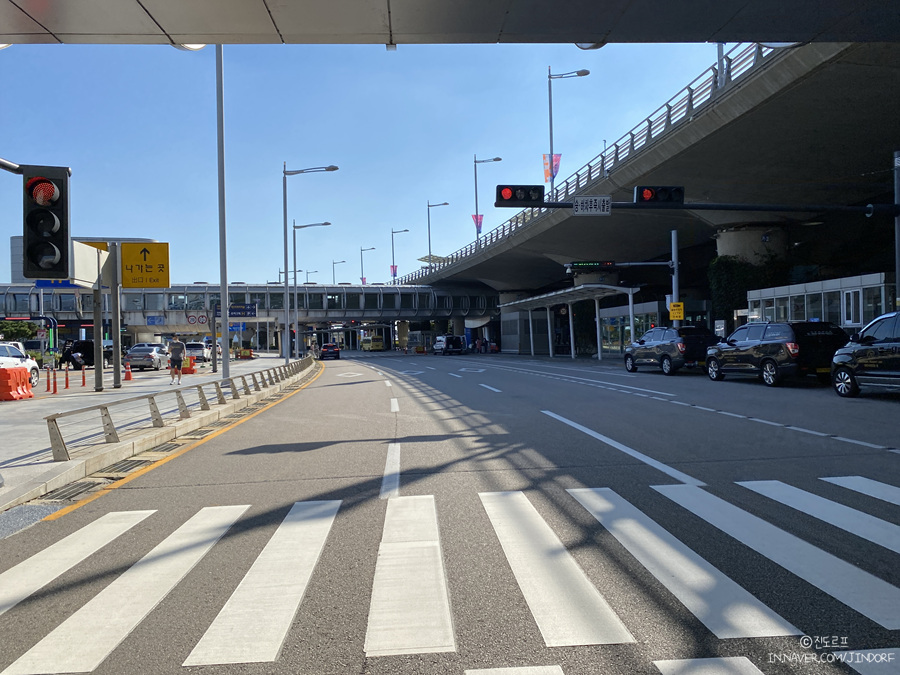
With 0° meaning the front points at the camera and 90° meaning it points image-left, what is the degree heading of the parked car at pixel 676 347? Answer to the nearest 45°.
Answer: approximately 135°

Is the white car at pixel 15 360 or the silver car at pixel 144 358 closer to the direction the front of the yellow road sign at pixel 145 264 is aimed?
the white car

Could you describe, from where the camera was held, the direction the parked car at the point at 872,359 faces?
facing away from the viewer and to the left of the viewer

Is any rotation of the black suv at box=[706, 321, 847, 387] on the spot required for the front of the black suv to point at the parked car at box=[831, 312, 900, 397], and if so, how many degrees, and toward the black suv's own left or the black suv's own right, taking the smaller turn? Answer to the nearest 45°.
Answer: approximately 180°

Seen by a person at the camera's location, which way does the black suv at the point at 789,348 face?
facing away from the viewer and to the left of the viewer

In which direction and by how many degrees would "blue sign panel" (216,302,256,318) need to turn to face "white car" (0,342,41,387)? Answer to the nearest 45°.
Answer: approximately 45° to its right

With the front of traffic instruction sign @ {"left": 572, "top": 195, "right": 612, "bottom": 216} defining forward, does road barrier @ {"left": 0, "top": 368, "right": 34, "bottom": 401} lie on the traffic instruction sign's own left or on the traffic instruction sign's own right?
on the traffic instruction sign's own right

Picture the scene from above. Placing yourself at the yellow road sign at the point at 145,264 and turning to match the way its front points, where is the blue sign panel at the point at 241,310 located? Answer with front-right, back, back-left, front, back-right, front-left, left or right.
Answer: back-left

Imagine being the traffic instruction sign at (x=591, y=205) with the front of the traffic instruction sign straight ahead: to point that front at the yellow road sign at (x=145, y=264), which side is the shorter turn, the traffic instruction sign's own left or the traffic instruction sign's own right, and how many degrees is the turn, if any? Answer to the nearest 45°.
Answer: approximately 90° to the traffic instruction sign's own right
